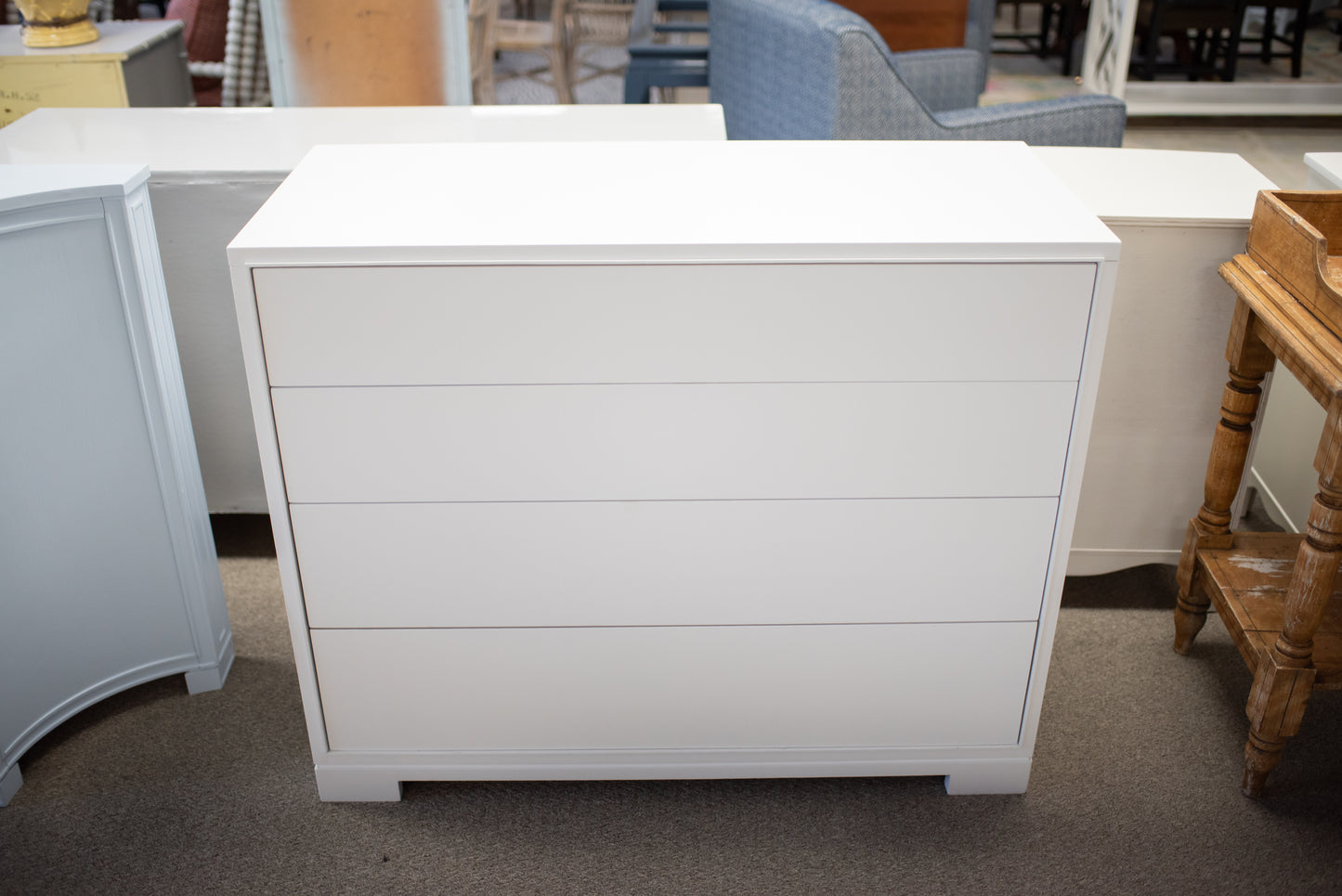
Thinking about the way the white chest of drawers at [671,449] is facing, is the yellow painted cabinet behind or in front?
behind

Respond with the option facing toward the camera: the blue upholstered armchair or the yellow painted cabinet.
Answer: the yellow painted cabinet

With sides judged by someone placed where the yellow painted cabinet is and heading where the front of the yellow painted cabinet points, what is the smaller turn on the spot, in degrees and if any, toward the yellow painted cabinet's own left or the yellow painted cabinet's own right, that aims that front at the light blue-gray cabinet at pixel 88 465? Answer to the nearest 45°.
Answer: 0° — it already faces it

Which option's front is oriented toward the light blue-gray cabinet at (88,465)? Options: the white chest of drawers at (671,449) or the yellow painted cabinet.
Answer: the yellow painted cabinet

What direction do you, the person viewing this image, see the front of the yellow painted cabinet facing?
facing the viewer

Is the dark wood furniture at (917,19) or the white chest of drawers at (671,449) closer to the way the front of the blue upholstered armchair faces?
the dark wood furniture

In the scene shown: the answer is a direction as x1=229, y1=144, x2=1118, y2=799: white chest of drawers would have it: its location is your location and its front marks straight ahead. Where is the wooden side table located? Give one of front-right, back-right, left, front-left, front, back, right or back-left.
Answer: left

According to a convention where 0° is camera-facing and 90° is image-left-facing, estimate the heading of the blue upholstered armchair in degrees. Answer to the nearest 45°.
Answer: approximately 225°

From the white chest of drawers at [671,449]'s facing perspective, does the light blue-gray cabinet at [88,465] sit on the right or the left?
on its right

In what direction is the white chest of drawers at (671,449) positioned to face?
toward the camera

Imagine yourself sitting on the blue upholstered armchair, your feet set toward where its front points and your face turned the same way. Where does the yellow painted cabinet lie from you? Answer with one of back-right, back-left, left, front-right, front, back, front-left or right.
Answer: back-left

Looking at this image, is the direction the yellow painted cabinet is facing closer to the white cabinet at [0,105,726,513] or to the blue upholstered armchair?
the white cabinet

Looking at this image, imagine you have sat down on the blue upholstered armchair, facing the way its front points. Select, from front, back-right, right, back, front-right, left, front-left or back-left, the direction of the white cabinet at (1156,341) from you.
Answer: right

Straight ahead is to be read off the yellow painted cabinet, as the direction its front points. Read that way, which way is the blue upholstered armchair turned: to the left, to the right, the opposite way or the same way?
to the left

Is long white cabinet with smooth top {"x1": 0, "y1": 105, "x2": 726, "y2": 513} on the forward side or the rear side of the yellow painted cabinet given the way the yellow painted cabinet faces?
on the forward side

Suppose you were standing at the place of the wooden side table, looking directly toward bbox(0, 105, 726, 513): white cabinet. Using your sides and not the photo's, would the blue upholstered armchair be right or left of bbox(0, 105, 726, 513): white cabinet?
right

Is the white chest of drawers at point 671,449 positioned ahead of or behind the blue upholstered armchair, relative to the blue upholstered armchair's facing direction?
behind

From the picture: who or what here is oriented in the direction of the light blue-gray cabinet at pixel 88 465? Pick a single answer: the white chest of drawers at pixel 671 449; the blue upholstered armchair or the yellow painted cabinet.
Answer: the yellow painted cabinet
